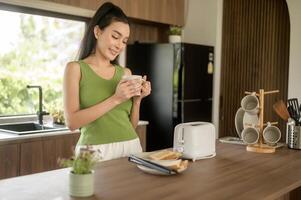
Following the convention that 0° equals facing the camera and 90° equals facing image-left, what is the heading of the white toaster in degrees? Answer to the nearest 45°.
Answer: approximately 45°

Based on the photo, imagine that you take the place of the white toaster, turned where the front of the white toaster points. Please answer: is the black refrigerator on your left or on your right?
on your right

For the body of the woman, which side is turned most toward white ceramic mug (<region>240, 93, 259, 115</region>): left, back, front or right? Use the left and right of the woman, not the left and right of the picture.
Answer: left

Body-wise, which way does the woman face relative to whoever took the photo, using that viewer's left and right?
facing the viewer and to the right of the viewer

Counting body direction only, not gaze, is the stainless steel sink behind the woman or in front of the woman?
behind

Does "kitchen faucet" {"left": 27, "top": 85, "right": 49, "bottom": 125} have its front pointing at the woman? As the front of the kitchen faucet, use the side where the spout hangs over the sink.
no

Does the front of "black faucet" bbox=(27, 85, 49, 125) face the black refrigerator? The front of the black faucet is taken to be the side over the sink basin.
no

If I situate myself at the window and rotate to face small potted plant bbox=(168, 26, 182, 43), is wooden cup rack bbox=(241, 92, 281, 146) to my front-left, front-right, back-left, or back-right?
front-right

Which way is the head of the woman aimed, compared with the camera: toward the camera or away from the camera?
toward the camera

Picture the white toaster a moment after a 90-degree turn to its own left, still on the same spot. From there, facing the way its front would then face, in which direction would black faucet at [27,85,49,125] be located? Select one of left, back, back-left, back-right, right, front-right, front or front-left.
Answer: back

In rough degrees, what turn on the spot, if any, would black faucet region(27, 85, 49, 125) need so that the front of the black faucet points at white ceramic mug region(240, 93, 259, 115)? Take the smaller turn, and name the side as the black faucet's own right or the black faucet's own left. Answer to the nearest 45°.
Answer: approximately 135° to the black faucet's own left
